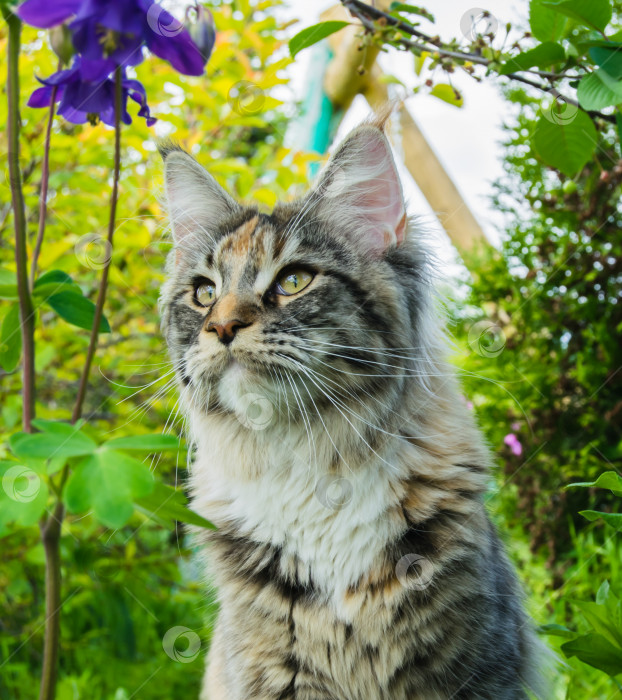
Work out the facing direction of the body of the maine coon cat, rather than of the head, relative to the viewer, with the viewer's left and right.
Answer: facing the viewer and to the left of the viewer

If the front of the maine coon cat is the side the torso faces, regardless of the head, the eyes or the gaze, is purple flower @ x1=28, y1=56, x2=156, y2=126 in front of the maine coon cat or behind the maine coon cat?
in front

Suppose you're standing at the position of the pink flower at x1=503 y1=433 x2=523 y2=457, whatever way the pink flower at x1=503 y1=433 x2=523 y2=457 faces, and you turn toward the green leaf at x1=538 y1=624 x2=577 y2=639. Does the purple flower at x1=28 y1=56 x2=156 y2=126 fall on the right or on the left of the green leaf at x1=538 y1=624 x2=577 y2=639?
right

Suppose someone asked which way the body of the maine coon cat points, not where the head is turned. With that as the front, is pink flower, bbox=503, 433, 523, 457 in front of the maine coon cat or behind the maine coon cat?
behind

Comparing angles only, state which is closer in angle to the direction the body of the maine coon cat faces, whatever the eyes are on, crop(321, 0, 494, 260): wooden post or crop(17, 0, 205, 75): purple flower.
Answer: the purple flower

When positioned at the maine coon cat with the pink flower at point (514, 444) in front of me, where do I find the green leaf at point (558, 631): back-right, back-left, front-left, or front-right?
front-right

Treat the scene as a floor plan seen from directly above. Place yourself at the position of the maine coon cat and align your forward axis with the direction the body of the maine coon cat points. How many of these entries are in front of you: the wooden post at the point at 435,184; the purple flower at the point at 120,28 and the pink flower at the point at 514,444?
1
